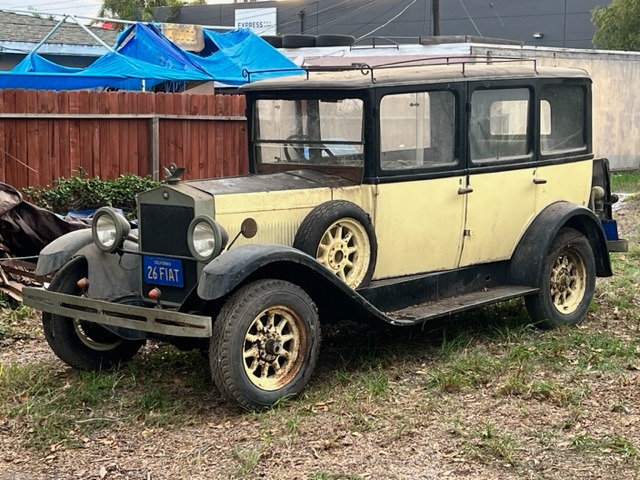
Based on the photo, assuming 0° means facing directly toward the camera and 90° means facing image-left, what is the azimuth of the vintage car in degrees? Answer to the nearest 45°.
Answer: approximately 45°

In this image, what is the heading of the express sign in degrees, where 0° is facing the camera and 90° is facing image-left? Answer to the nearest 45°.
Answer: approximately 0°

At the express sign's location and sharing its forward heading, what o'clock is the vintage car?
The vintage car is roughly at 12 o'clock from the express sign.

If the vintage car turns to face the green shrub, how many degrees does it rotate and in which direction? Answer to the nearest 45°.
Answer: approximately 90° to its right
